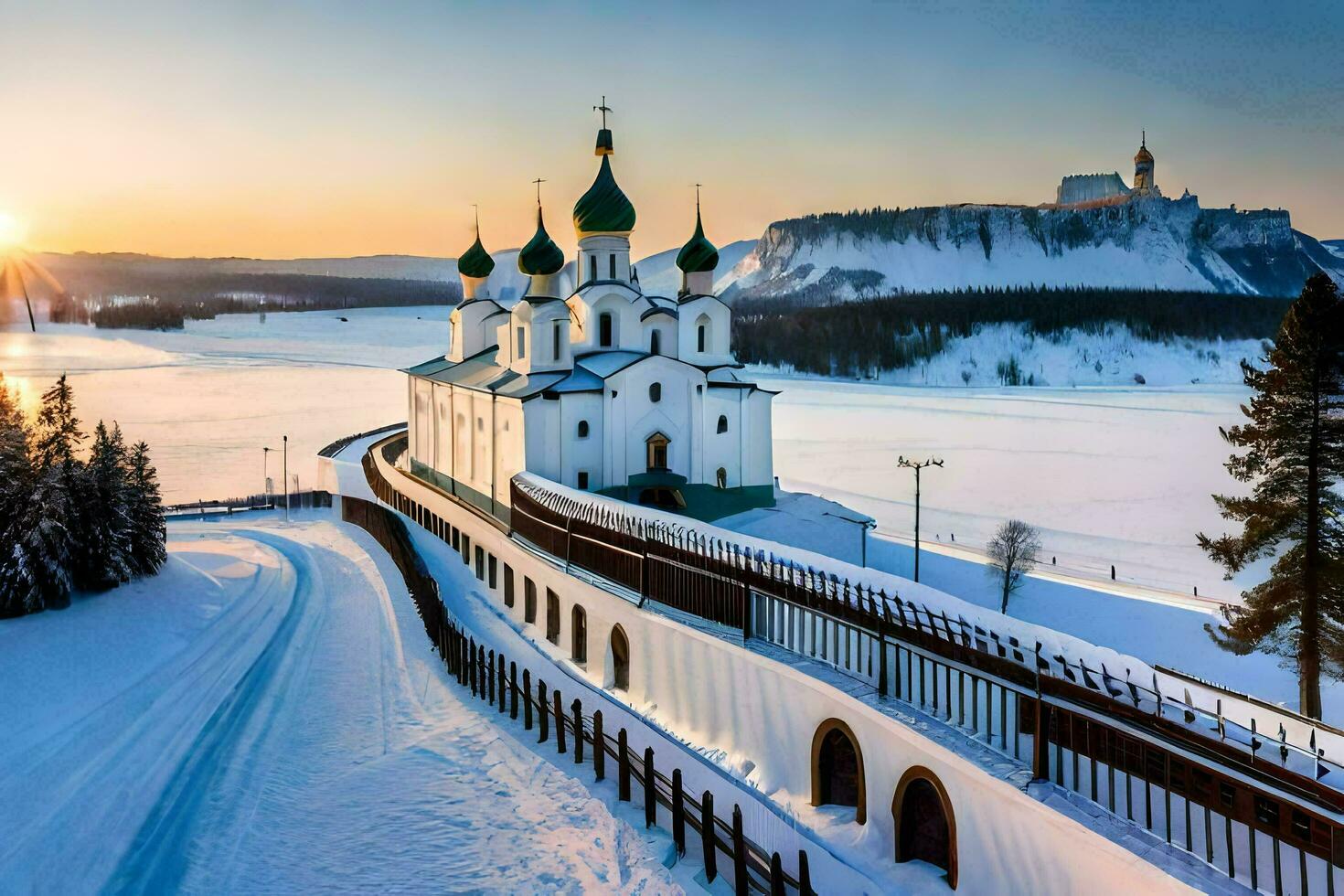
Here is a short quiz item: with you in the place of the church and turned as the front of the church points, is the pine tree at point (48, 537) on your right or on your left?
on your right

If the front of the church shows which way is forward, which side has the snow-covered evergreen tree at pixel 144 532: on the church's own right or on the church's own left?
on the church's own right

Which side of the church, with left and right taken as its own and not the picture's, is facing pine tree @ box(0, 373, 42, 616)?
right

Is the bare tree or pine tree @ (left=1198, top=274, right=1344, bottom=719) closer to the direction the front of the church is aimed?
the pine tree

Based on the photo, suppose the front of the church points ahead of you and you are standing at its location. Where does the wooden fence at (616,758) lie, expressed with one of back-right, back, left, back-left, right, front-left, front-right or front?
front-right

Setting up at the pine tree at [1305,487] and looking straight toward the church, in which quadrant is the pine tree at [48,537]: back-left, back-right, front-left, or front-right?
front-left

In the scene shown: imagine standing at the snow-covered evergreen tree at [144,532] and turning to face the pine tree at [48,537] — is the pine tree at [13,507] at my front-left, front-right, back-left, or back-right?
front-right

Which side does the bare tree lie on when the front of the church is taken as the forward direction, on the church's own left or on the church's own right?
on the church's own left

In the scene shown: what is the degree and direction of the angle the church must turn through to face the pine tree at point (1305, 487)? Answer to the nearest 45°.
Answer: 0° — it already faces it

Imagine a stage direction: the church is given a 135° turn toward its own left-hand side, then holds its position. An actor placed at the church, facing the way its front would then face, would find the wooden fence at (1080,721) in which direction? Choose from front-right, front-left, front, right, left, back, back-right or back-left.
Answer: back

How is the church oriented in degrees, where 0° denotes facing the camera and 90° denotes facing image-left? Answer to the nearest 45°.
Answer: approximately 315°
